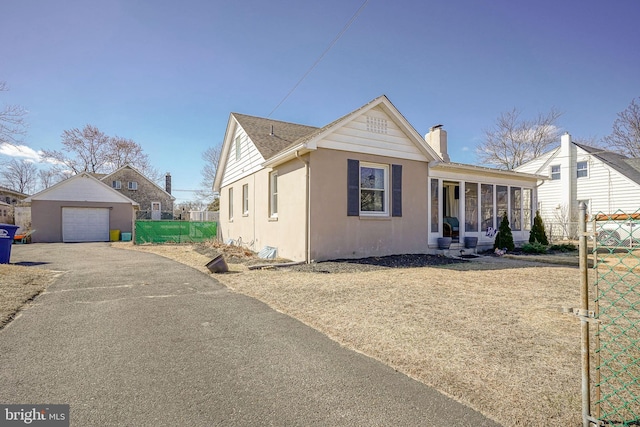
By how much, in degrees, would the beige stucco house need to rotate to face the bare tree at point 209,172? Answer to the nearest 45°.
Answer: approximately 180°

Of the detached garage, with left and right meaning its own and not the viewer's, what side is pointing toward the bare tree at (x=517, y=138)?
left

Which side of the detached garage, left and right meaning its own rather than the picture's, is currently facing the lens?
front

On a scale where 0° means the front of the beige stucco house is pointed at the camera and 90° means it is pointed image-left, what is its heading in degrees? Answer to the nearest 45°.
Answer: approximately 315°

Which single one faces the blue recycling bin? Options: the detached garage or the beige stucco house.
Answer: the detached garage

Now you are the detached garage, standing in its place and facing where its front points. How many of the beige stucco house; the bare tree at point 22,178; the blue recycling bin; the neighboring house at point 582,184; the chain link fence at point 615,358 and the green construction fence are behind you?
1

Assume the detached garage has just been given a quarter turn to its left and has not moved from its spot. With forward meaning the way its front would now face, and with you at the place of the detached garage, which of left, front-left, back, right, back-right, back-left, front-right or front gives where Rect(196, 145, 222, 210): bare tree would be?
front-left

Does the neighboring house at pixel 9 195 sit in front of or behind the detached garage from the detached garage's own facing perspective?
behind

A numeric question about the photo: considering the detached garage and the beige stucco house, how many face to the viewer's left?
0

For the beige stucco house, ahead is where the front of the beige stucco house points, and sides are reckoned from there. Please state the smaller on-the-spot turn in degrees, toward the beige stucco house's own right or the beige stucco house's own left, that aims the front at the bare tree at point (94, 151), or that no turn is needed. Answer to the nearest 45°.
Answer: approximately 180°

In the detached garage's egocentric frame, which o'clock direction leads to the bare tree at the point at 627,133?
The bare tree is roughly at 10 o'clock from the detached garage.

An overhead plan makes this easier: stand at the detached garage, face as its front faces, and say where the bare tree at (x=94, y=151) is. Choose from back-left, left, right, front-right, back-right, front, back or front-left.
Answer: back

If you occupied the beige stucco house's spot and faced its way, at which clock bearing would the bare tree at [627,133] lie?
The bare tree is roughly at 9 o'clock from the beige stucco house.

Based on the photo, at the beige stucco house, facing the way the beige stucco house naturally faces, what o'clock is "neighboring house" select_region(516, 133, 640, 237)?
The neighboring house is roughly at 9 o'clock from the beige stucco house.

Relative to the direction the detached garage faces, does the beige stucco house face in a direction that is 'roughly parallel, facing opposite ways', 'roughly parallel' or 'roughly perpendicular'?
roughly parallel
